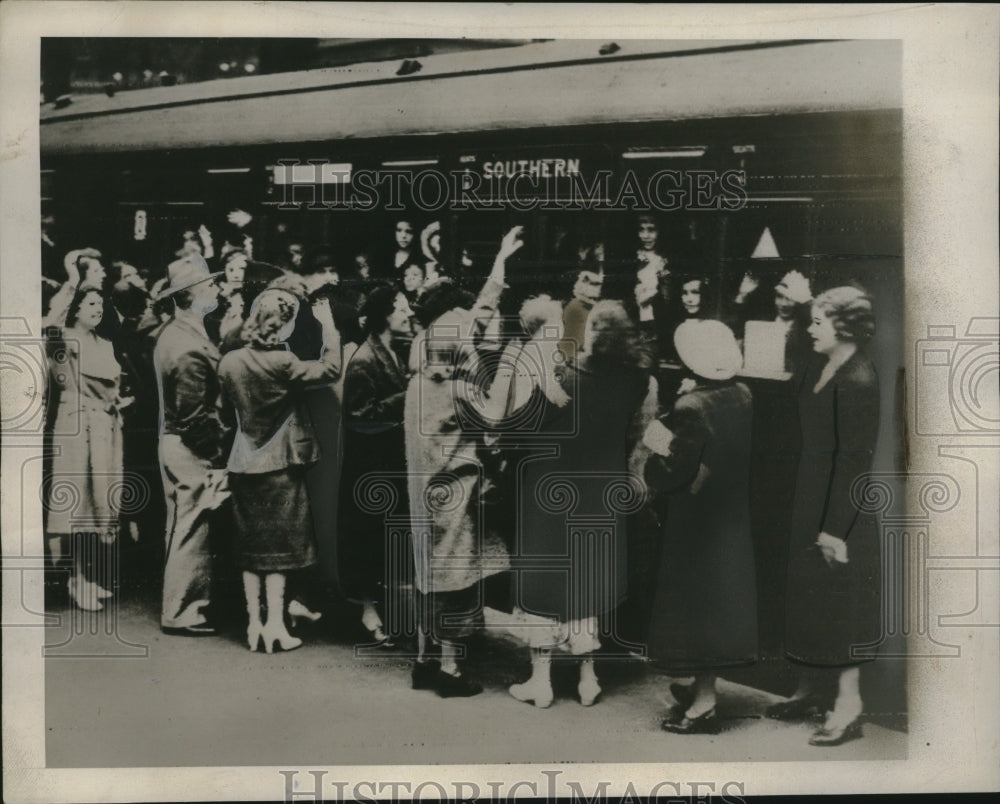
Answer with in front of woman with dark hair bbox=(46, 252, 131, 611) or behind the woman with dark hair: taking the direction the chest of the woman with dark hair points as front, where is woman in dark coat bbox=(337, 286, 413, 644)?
in front

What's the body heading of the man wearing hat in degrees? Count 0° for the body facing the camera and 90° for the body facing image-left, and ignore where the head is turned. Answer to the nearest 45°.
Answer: approximately 270°

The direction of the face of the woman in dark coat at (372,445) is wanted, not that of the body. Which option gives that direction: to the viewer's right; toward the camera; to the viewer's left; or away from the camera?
to the viewer's right

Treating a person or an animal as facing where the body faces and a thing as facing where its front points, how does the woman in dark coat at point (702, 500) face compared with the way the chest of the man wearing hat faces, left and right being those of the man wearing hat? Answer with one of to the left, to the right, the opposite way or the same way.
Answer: to the left

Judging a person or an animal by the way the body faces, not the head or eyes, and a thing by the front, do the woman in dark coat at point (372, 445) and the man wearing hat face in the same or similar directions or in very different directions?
same or similar directions

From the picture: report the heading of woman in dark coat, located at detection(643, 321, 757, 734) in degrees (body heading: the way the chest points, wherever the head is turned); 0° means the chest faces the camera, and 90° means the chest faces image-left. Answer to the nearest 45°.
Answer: approximately 135°

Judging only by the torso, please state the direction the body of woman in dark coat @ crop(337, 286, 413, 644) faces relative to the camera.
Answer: to the viewer's right

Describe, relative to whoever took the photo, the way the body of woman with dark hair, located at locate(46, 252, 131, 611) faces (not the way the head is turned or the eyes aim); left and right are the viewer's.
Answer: facing the viewer and to the right of the viewer

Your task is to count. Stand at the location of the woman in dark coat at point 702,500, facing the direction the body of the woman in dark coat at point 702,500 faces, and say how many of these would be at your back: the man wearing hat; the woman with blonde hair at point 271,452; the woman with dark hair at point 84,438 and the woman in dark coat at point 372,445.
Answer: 0

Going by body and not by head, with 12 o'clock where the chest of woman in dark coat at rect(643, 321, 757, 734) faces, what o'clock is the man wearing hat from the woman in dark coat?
The man wearing hat is roughly at 10 o'clock from the woman in dark coat.
